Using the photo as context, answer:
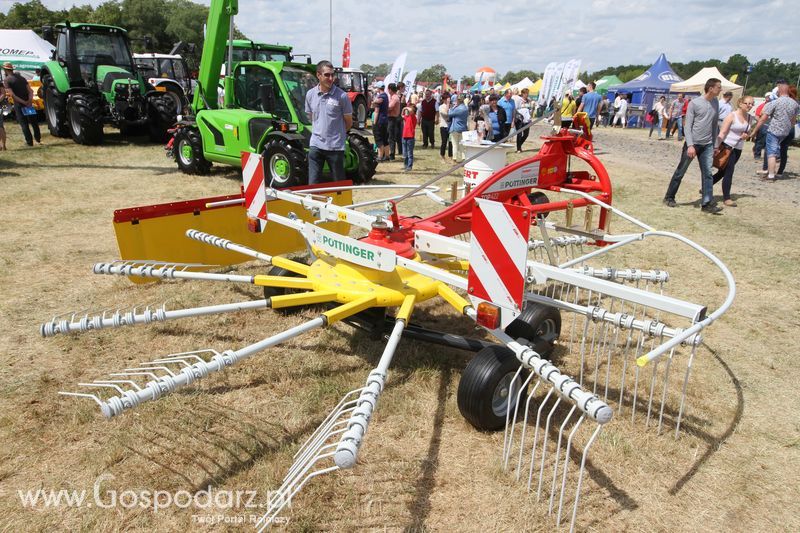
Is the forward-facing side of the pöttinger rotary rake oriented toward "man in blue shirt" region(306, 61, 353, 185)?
no

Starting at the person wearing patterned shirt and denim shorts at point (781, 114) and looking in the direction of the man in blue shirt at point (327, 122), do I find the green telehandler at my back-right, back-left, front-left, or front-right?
front-right

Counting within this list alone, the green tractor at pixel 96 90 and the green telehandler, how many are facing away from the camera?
0

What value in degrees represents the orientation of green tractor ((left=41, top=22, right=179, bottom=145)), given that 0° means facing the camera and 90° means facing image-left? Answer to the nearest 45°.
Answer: approximately 315°

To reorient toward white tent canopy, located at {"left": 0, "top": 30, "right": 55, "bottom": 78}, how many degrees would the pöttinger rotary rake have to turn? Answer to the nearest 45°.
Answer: approximately 90° to its left

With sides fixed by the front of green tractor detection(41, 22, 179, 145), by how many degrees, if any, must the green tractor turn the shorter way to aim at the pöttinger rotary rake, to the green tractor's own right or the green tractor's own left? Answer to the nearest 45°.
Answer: approximately 45° to the green tractor's own right

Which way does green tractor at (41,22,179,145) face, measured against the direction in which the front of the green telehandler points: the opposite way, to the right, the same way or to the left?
the same way

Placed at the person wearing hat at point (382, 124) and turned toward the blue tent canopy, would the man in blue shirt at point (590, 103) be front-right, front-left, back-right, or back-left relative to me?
front-right

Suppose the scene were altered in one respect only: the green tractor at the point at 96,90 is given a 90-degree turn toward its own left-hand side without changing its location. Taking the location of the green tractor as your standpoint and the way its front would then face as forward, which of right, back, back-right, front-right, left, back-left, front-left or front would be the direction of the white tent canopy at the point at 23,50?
front-left

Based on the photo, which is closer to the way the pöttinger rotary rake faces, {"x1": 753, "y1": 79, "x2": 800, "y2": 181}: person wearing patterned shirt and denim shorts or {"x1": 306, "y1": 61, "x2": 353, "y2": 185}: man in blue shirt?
the person wearing patterned shirt and denim shorts

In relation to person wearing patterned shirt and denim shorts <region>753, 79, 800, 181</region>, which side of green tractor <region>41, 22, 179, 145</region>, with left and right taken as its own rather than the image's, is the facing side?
front

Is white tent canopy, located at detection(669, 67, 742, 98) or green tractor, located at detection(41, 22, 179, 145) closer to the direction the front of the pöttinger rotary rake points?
the white tent canopy

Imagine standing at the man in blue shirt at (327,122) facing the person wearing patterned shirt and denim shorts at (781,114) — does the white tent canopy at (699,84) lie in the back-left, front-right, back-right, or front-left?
front-left

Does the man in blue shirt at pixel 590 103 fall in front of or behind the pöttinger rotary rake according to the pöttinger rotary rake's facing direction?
in front

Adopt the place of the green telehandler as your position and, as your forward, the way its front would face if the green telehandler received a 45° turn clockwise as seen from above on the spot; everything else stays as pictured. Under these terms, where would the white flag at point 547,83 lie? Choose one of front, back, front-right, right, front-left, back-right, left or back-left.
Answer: back-left

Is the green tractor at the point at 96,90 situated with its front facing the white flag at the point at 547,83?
no

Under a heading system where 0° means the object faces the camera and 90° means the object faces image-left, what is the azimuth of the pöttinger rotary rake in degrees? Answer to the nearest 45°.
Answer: approximately 225°

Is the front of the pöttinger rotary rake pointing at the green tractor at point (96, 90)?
no
